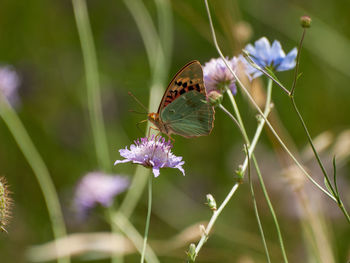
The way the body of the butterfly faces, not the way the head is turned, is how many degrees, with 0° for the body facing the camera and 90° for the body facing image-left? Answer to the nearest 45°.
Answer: approximately 90°

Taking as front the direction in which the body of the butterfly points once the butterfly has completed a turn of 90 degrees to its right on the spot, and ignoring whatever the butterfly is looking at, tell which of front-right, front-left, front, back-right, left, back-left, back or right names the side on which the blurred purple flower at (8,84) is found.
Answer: front-left
